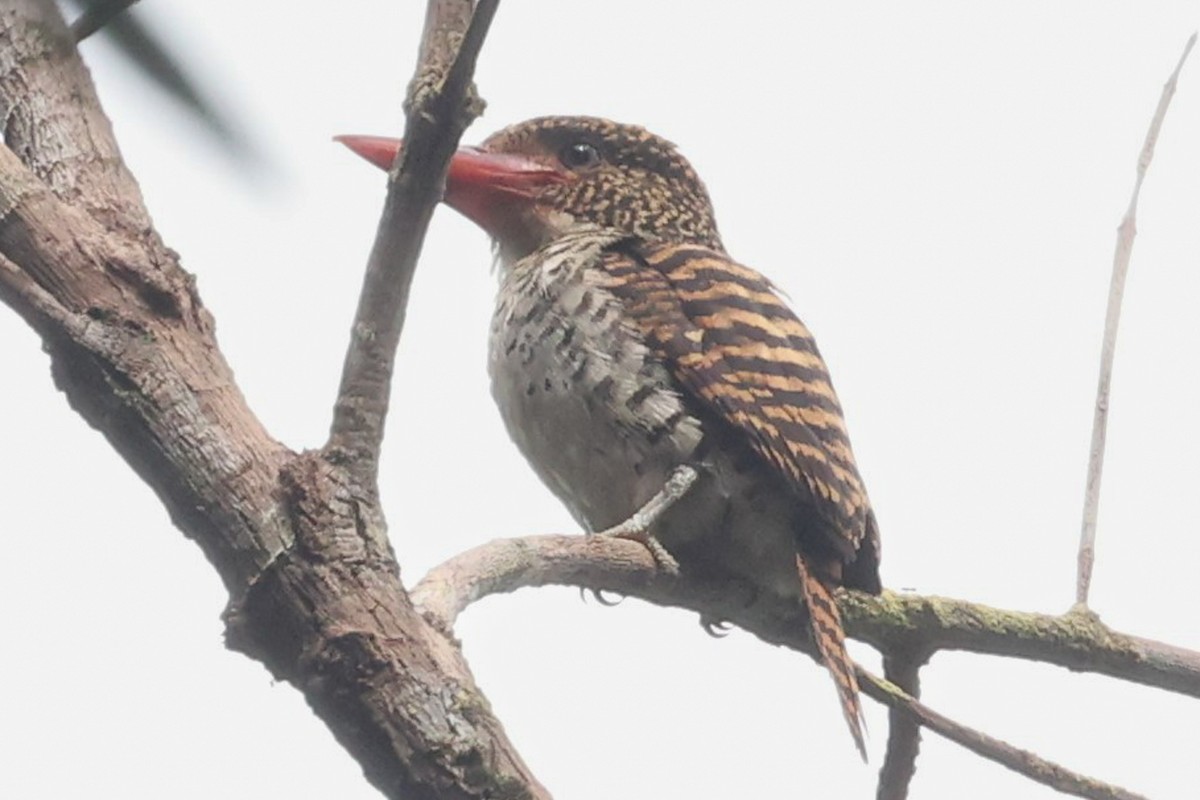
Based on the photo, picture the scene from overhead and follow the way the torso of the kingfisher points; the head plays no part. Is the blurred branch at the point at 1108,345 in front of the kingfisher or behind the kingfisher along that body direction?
behind

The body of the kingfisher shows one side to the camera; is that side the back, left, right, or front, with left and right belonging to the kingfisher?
left

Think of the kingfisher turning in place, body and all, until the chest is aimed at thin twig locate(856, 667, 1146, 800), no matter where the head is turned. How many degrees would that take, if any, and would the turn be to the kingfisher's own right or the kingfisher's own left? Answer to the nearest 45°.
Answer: approximately 135° to the kingfisher's own left
